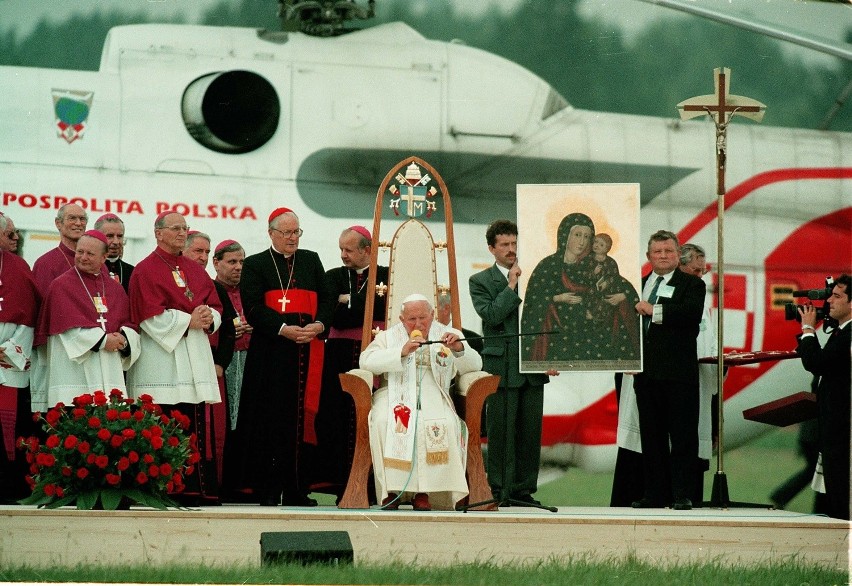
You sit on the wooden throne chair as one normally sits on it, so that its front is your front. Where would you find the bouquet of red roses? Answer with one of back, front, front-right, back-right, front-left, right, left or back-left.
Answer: front-right

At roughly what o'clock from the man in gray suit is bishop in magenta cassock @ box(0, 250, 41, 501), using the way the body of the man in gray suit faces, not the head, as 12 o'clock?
The bishop in magenta cassock is roughly at 4 o'clock from the man in gray suit.

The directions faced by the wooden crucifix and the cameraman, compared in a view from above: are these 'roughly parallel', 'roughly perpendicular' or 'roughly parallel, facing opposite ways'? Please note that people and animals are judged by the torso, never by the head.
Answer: roughly perpendicular

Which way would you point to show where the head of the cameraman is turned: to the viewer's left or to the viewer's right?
to the viewer's left

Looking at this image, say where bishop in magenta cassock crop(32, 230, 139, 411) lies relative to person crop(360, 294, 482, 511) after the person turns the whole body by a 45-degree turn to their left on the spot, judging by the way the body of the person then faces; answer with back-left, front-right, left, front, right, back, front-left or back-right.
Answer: back-right

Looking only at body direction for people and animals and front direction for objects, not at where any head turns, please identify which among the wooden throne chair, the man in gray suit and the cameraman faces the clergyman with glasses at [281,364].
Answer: the cameraman

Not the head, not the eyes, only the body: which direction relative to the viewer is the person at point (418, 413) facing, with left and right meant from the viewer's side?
facing the viewer

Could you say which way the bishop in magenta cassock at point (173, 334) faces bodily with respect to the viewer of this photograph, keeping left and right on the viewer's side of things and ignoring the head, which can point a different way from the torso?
facing the viewer and to the right of the viewer

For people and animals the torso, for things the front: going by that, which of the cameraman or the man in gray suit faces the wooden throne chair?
the cameraman
